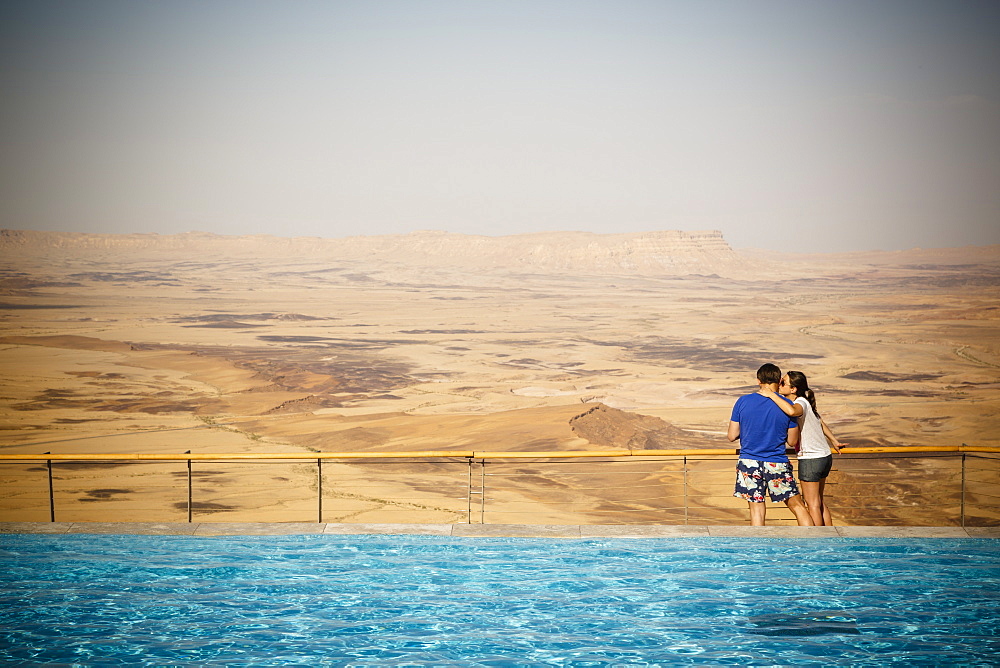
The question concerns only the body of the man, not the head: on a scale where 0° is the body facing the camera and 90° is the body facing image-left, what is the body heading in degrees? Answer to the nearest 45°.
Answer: approximately 180°

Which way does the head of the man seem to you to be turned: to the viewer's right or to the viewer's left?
to the viewer's right
